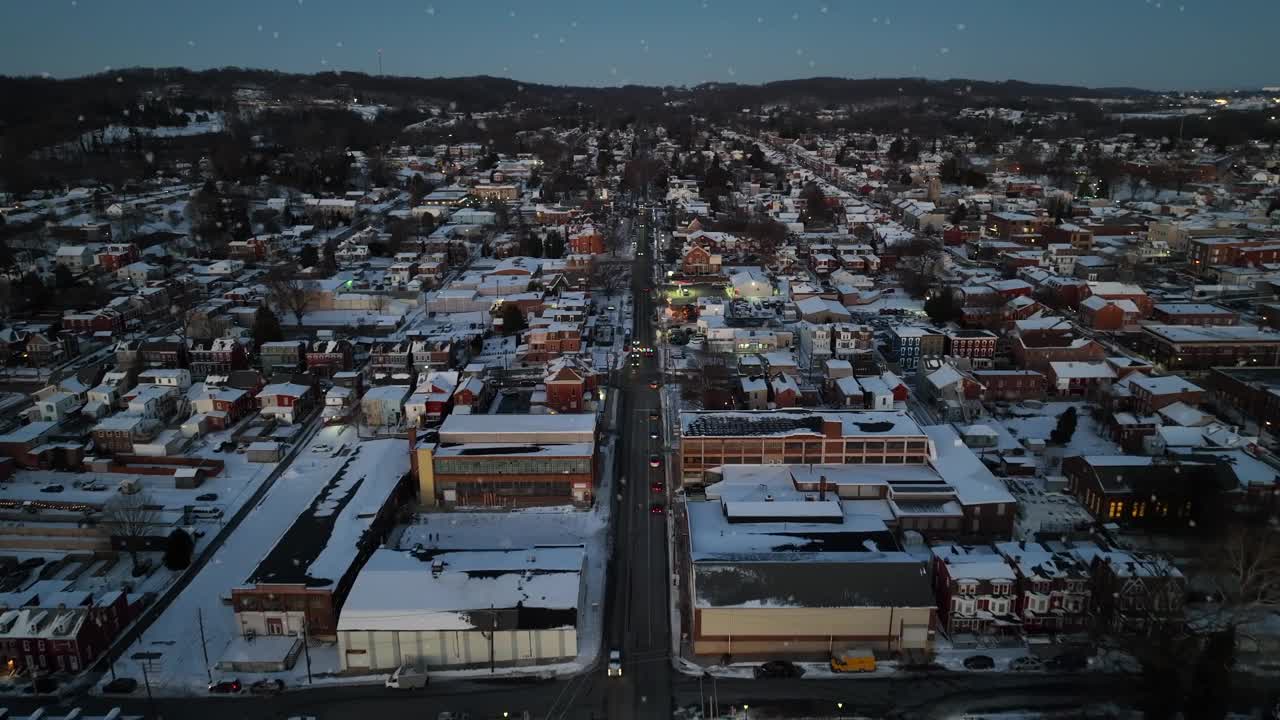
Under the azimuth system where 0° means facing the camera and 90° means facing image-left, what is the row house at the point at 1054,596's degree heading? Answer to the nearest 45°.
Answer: approximately 0°

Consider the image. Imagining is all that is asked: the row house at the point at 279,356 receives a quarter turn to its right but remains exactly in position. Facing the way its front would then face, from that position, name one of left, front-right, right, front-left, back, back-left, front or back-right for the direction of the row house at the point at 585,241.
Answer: back-right

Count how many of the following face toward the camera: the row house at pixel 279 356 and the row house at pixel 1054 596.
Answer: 2

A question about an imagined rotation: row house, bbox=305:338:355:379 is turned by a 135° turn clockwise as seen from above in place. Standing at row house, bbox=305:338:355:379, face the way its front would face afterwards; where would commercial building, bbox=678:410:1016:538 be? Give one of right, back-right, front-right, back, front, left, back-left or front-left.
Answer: back

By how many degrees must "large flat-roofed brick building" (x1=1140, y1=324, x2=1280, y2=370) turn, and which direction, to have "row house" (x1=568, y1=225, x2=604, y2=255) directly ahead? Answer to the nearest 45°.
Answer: approximately 90° to its right

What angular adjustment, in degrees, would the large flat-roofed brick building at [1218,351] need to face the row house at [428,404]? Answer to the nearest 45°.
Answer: approximately 45° to its right

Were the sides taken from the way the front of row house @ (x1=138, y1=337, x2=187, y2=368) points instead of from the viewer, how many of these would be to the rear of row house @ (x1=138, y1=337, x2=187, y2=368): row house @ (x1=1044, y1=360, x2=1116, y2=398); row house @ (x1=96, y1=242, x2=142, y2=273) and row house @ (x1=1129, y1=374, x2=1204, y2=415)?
1

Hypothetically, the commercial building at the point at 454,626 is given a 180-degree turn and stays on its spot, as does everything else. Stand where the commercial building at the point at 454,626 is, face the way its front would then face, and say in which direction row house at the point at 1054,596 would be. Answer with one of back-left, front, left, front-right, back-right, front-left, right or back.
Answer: right

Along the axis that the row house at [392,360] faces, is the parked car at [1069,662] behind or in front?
in front

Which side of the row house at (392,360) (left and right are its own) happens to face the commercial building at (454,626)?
front
